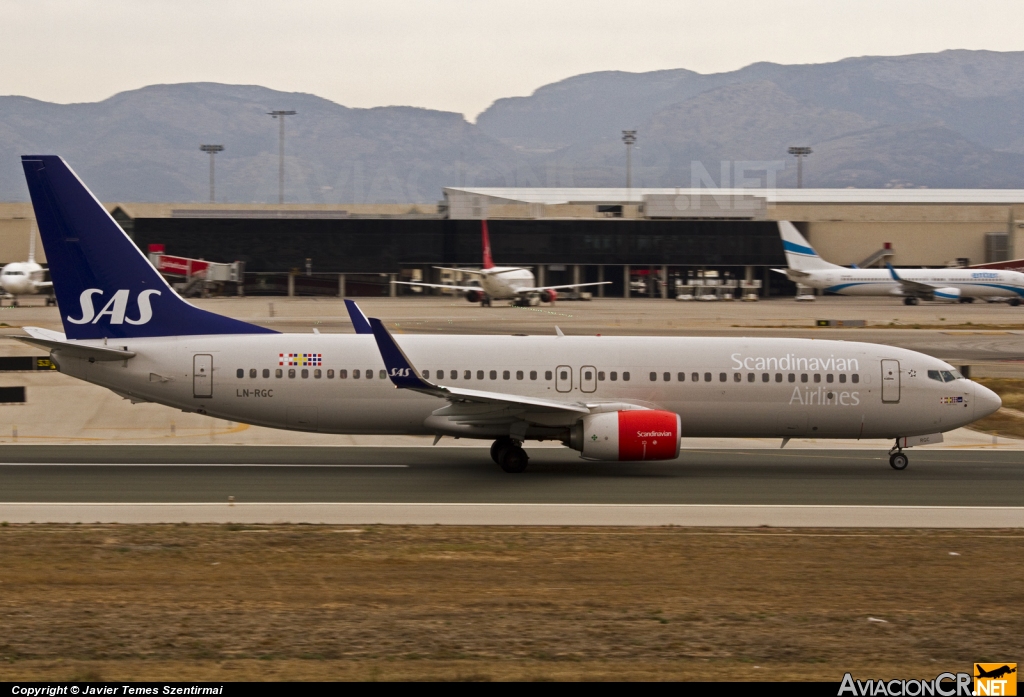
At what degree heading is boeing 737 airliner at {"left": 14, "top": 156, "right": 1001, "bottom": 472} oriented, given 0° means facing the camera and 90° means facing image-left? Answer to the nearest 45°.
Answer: approximately 270°
